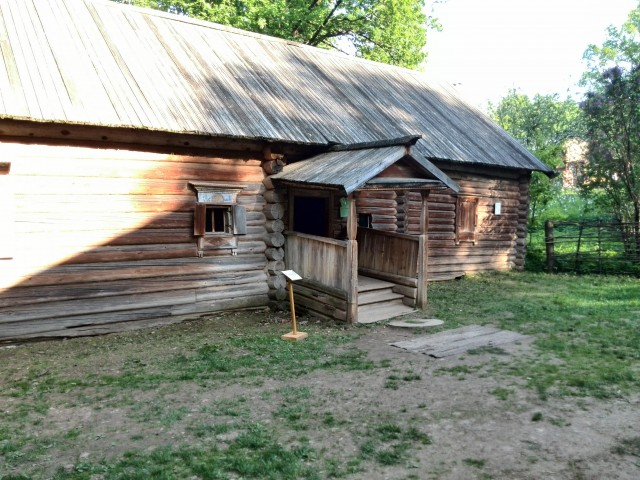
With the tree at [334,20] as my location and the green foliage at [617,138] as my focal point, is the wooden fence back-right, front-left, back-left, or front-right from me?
front-right

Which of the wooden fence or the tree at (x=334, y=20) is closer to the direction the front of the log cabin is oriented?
the wooden fence

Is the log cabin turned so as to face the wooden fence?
no

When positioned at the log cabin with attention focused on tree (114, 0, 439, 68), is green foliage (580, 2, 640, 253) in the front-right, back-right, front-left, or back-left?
front-right

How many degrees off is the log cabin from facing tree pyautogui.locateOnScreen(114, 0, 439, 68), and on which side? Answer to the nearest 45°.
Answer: approximately 135° to its left

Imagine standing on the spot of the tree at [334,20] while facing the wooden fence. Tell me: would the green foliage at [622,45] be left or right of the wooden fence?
left

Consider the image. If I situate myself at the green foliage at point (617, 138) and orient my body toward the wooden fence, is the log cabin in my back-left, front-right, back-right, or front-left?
front-right

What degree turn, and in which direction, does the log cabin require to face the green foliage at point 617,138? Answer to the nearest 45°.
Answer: approximately 90° to its left

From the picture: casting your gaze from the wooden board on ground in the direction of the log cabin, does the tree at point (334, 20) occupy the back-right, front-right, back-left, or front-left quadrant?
front-right

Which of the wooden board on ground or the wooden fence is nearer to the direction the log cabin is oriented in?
the wooden board on ground

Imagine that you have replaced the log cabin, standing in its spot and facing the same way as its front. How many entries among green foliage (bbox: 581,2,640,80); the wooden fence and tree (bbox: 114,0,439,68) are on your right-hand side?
0

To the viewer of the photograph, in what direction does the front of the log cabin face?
facing the viewer and to the right of the viewer

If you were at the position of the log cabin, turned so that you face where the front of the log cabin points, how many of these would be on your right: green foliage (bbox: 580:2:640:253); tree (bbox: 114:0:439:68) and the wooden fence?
0

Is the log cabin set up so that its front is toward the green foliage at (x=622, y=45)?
no

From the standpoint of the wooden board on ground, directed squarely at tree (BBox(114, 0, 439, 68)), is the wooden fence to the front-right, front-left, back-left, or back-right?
front-right
